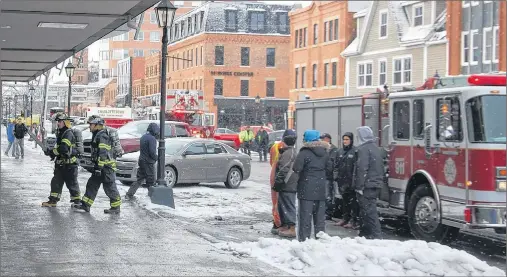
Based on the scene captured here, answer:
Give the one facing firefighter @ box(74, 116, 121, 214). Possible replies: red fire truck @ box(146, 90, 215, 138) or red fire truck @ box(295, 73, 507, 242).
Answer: red fire truck @ box(146, 90, 215, 138)

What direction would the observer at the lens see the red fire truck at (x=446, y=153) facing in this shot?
facing the viewer and to the right of the viewer

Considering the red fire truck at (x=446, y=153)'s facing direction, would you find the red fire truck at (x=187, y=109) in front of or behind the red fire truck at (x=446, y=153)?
behind

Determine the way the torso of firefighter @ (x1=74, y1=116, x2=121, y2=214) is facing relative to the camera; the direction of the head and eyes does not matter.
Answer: to the viewer's left

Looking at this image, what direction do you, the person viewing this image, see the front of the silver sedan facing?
facing the viewer and to the left of the viewer

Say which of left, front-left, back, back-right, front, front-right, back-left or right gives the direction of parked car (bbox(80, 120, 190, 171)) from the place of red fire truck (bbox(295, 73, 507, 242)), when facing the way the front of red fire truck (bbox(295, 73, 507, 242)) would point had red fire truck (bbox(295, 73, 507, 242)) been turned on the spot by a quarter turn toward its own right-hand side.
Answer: right

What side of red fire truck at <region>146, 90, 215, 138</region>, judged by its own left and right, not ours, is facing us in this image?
front

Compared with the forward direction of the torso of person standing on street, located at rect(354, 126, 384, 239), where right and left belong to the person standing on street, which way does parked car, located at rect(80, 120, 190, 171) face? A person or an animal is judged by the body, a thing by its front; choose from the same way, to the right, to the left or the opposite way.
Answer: to the left

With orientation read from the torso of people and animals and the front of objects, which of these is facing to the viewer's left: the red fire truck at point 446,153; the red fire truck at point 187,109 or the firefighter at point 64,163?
the firefighter

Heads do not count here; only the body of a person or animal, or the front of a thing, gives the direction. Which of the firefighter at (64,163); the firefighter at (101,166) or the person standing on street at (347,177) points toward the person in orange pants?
the person standing on street

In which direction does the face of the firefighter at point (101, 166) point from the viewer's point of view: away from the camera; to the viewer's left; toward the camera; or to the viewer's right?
to the viewer's left

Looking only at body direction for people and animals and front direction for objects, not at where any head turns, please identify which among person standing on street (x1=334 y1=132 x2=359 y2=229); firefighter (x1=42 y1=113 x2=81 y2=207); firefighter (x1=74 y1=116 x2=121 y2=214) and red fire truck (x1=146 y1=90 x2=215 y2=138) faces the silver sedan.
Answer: the red fire truck

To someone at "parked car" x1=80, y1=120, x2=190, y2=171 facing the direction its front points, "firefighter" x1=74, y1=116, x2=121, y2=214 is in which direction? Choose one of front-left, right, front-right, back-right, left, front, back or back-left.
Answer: front-left
